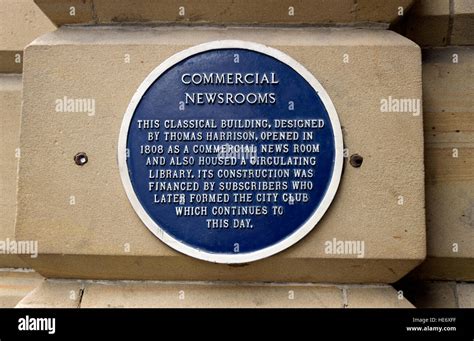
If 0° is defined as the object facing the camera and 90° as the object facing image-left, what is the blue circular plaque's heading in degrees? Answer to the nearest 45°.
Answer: approximately 0°

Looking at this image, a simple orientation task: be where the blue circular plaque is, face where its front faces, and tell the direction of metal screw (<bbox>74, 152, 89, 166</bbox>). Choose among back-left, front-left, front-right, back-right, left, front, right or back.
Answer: right
